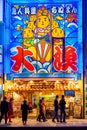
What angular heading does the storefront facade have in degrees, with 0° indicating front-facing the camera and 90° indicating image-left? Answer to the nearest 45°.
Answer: approximately 0°
